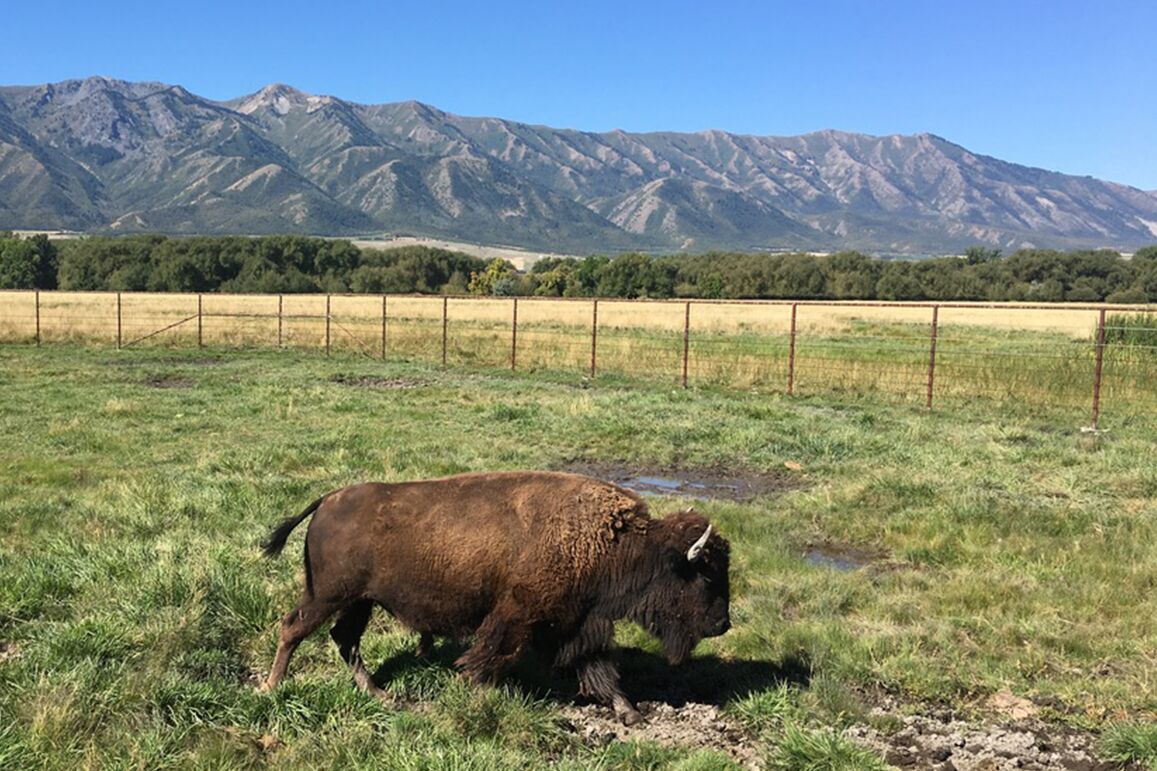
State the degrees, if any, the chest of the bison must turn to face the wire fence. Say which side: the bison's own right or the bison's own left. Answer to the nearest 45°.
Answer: approximately 90° to the bison's own left

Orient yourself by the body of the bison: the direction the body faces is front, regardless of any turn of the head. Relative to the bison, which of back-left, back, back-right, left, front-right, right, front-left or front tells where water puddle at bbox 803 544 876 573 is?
front-left

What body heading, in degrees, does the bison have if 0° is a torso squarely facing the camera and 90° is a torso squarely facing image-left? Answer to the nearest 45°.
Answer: approximately 270°

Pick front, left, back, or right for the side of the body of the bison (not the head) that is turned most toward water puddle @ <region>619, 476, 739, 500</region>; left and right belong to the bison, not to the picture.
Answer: left
